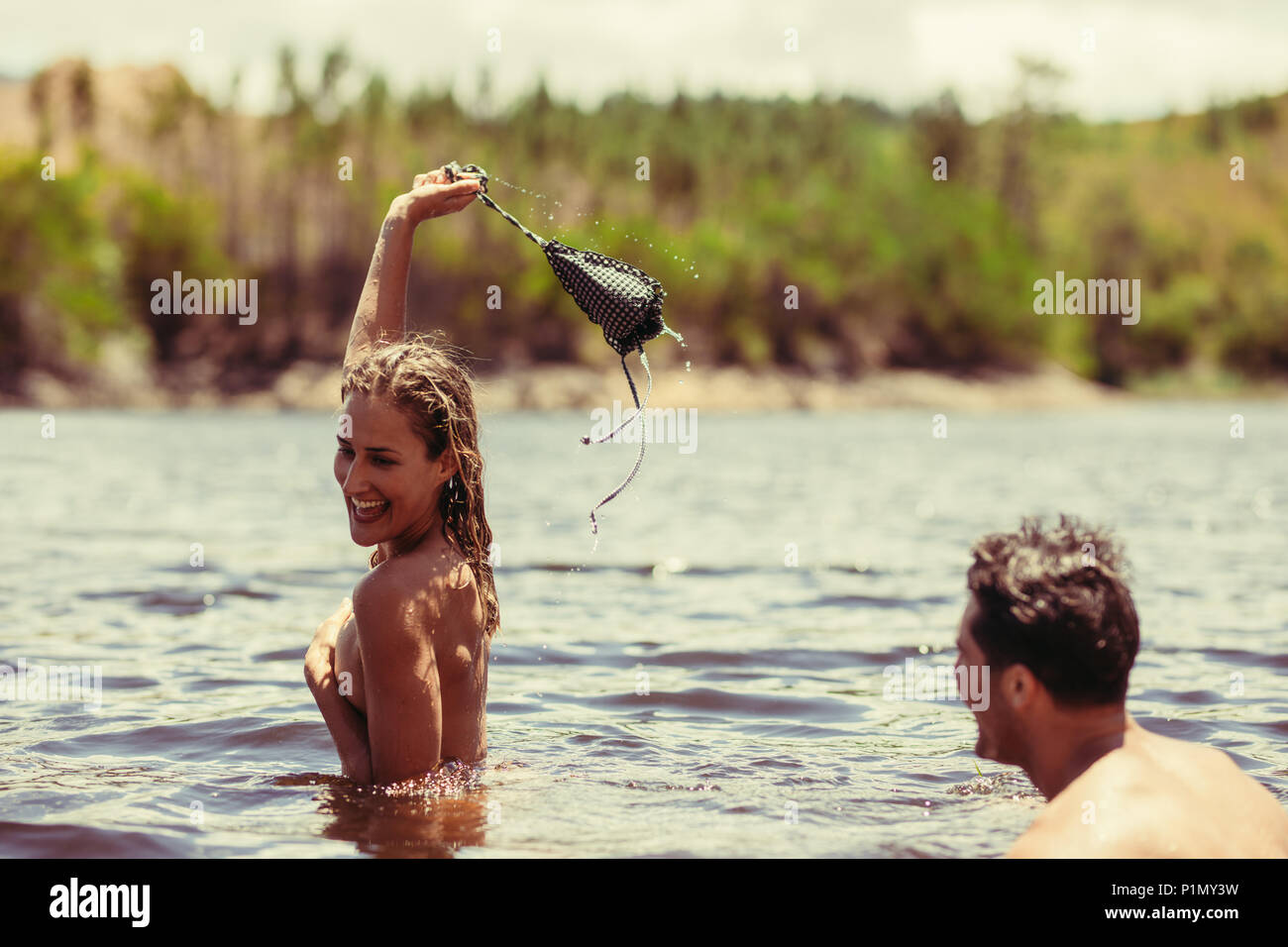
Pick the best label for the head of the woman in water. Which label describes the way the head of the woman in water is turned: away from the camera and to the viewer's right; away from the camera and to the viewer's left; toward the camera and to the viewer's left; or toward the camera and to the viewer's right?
toward the camera and to the viewer's left

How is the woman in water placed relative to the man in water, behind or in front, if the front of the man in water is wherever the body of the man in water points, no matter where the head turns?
in front

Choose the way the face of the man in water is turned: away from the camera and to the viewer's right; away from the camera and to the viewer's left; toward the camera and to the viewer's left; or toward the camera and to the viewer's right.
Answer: away from the camera and to the viewer's left

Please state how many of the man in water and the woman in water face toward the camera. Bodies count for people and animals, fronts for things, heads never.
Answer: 0

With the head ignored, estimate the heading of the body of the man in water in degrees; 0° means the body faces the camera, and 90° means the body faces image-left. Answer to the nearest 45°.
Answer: approximately 135°
